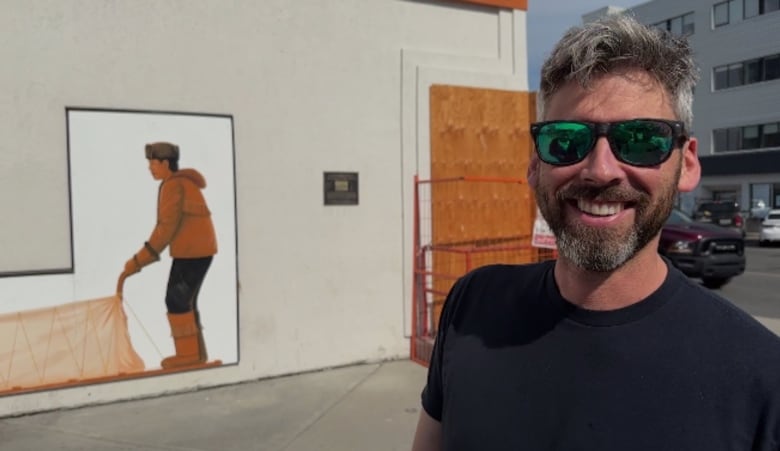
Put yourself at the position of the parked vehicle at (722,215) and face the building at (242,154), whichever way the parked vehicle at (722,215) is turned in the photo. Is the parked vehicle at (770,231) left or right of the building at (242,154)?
left

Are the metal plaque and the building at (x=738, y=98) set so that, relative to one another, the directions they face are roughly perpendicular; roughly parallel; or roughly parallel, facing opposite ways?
roughly perpendicular

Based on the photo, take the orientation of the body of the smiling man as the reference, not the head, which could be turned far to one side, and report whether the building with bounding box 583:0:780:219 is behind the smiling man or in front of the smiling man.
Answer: behind

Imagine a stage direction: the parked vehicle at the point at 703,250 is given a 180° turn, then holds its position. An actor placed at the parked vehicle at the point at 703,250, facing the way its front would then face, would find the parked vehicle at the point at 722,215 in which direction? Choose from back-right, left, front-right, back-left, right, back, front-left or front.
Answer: front-right

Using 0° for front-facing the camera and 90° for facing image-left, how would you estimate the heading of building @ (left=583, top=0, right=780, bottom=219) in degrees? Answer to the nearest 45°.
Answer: approximately 45°

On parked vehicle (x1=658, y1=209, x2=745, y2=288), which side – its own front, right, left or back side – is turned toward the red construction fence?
right

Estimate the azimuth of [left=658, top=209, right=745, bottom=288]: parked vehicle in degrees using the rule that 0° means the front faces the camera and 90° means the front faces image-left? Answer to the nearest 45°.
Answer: approximately 315°
